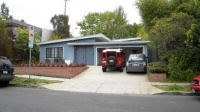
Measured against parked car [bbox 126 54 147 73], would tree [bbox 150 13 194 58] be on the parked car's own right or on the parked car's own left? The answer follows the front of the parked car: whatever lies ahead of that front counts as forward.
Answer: on the parked car's own right

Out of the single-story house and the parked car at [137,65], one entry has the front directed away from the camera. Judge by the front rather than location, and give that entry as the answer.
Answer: the parked car

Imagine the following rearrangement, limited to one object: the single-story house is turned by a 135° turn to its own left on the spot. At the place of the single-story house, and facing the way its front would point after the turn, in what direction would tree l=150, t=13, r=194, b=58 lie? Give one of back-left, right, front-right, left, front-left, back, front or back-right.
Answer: right

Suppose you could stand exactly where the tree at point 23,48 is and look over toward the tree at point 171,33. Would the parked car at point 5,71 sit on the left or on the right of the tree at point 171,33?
right

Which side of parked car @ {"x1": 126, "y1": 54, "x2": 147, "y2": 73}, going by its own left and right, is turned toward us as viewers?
back

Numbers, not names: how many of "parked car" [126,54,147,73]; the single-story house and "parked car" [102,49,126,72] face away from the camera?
2

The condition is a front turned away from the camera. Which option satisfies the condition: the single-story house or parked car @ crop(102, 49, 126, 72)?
the parked car

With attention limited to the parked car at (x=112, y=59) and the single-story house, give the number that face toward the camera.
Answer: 1

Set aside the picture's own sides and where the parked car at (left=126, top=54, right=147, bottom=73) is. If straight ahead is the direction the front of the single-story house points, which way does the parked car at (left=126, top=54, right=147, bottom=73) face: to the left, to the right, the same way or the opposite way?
the opposite way

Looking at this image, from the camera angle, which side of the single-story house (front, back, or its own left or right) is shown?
front

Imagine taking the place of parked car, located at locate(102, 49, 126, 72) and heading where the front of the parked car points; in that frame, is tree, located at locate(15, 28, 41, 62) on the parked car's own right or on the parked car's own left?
on the parked car's own left

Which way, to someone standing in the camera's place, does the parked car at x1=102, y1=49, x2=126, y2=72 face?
facing away from the viewer

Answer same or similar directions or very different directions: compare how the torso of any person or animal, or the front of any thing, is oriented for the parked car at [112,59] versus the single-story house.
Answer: very different directions
